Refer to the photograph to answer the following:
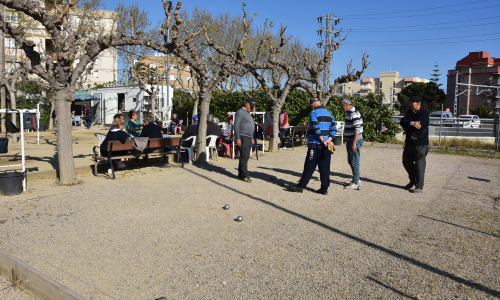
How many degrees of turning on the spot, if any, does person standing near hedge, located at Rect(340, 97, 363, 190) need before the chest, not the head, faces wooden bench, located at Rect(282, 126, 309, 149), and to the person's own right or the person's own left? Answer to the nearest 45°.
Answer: approximately 90° to the person's own right

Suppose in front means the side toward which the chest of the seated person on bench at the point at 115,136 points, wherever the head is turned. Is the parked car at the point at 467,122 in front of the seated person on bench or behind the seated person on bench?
in front

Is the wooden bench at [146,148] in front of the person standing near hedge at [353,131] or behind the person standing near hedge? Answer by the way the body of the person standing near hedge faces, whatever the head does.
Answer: in front

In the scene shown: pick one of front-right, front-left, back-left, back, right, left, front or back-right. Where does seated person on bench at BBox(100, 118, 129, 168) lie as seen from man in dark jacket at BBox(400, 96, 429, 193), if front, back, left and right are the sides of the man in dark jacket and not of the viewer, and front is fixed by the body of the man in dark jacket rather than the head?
front-right

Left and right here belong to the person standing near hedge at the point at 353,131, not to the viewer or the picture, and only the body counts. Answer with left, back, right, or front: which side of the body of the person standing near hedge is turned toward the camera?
left
